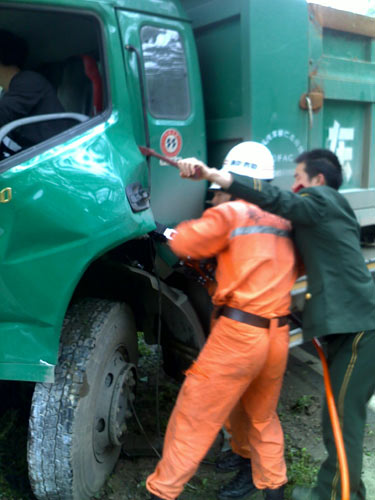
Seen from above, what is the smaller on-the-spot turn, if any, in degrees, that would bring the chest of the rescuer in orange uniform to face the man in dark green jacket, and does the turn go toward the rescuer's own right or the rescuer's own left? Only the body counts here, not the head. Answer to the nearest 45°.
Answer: approximately 135° to the rescuer's own right

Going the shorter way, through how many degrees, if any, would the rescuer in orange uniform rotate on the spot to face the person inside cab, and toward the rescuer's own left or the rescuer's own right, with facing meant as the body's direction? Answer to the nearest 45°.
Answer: approximately 45° to the rescuer's own left

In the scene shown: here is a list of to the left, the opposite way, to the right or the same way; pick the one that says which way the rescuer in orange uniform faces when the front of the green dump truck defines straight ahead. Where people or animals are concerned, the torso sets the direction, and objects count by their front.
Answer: to the right

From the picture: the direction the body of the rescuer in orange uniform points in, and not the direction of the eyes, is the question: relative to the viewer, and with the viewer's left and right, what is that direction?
facing away from the viewer and to the left of the viewer
